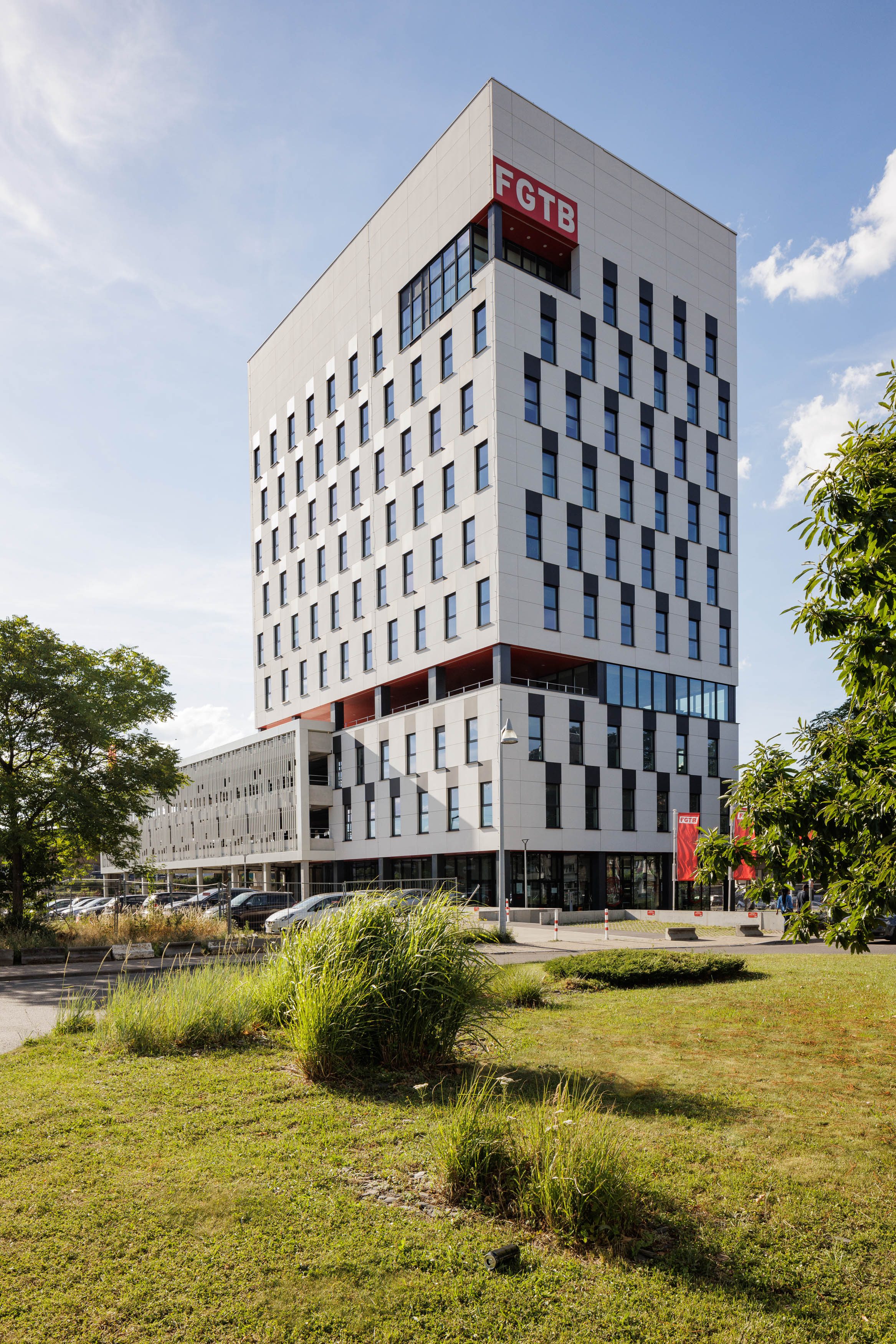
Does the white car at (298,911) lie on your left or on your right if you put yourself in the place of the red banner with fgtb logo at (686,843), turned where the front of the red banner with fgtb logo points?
on your right

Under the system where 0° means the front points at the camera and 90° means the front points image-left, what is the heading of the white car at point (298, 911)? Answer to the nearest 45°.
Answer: approximately 45°

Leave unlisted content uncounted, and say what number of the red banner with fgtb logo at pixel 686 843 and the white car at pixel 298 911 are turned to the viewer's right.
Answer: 0

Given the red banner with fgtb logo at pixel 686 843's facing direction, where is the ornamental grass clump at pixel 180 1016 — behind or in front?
in front

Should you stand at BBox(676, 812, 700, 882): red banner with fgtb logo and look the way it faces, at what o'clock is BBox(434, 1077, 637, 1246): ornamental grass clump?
The ornamental grass clump is roughly at 12 o'clock from the red banner with fgtb logo.

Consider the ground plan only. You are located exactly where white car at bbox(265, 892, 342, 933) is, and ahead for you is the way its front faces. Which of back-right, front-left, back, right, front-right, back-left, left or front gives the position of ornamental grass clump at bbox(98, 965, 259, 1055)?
front-left

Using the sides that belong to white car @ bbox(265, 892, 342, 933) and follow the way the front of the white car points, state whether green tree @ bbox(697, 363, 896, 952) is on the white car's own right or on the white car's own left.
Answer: on the white car's own left
